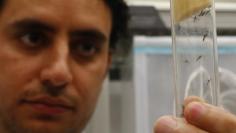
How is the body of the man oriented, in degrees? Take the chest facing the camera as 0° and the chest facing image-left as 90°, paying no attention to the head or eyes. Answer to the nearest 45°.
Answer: approximately 0°
